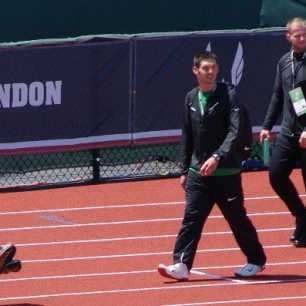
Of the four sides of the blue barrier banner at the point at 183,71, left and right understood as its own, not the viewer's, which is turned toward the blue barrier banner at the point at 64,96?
right

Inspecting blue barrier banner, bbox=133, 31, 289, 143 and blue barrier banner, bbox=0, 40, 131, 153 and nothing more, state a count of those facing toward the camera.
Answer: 2

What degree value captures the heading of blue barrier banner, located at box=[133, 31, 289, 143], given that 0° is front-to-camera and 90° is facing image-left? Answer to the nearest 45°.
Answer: approximately 0°

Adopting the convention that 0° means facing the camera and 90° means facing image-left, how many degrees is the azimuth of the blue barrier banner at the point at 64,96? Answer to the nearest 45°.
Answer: approximately 0°
